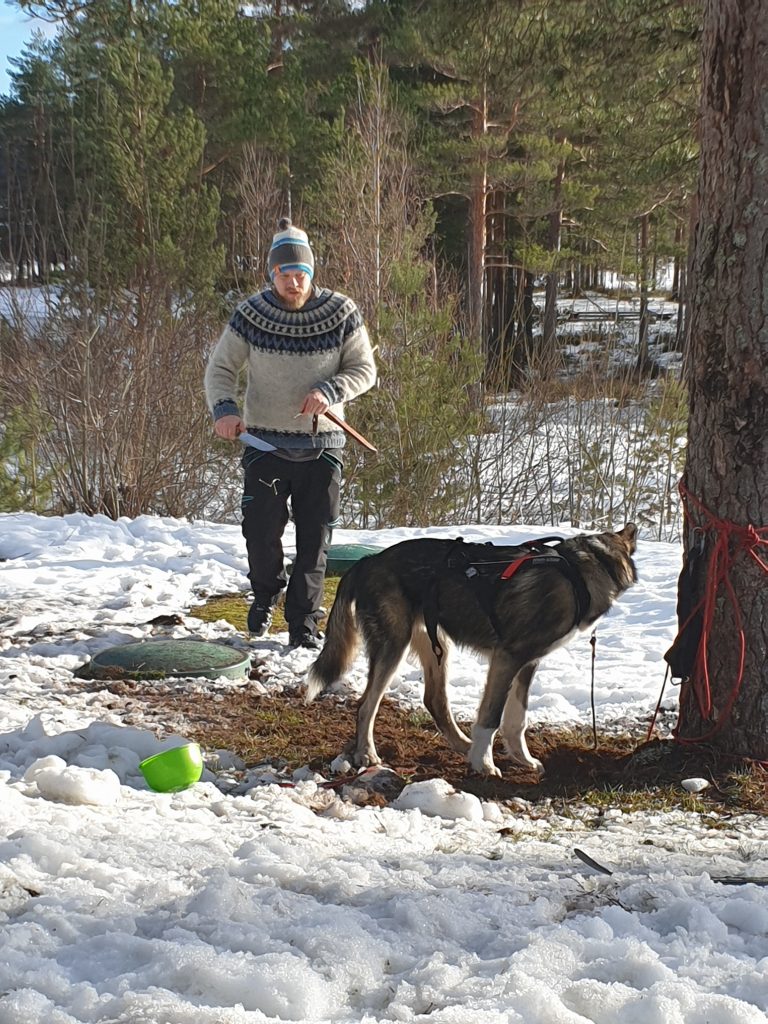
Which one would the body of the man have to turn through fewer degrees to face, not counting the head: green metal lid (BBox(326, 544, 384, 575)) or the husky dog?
the husky dog

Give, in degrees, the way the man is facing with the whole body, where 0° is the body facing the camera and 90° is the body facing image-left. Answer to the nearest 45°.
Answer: approximately 0°

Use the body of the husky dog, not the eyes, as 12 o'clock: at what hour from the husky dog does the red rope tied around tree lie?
The red rope tied around tree is roughly at 12 o'clock from the husky dog.

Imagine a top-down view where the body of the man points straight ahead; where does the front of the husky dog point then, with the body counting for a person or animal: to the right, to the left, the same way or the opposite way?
to the left

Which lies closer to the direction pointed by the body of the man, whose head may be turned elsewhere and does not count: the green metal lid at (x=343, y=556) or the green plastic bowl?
the green plastic bowl

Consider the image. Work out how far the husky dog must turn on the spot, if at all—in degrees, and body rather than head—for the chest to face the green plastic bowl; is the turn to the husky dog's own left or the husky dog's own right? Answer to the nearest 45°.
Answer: approximately 135° to the husky dog's own right

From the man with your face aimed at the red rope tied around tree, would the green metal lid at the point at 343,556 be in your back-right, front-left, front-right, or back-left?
back-left

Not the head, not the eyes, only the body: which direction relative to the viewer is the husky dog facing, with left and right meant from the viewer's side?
facing to the right of the viewer

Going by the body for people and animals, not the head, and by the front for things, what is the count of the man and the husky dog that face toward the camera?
1
